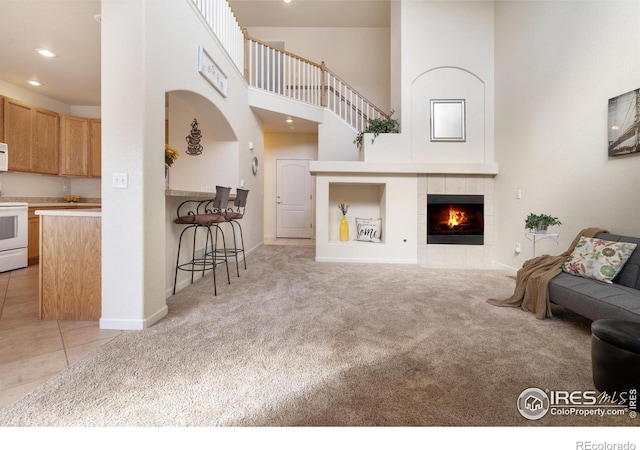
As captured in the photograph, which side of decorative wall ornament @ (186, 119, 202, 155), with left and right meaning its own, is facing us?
front

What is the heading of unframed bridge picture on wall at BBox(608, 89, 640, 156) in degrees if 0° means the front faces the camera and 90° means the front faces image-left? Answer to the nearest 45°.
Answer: approximately 45°

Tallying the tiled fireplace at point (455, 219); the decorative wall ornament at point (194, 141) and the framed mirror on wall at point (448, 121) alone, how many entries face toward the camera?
3

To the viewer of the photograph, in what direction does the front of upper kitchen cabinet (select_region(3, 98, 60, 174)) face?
facing the viewer and to the right of the viewer

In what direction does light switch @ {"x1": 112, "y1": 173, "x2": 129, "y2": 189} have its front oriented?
toward the camera

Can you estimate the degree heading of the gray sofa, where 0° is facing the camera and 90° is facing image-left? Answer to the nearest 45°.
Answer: approximately 45°

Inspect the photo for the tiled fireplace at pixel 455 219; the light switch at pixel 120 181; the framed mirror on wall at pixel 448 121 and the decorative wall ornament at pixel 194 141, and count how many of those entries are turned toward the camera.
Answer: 4

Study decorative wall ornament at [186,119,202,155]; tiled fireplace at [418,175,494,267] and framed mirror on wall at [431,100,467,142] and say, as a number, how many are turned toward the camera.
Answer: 3

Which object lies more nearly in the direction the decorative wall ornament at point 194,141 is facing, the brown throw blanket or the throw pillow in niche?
the brown throw blanket

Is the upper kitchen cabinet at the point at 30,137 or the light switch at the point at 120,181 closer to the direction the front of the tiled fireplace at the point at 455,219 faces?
the light switch
